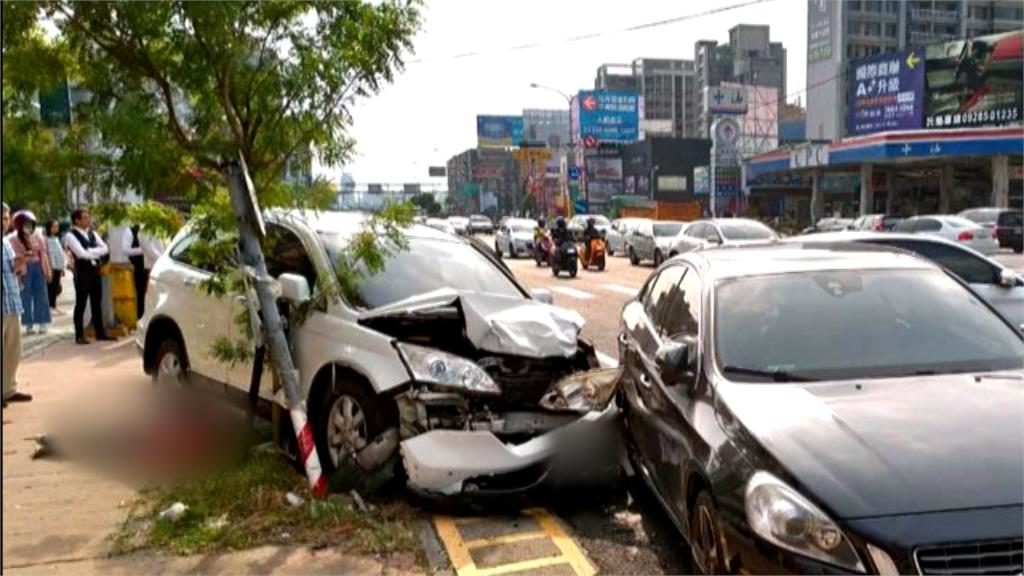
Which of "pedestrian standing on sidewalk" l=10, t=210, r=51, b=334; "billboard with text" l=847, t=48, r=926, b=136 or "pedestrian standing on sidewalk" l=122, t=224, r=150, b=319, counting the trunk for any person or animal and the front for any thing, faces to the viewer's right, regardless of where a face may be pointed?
"pedestrian standing on sidewalk" l=122, t=224, r=150, b=319

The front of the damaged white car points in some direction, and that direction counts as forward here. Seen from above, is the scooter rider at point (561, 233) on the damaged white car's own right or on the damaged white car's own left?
on the damaged white car's own left

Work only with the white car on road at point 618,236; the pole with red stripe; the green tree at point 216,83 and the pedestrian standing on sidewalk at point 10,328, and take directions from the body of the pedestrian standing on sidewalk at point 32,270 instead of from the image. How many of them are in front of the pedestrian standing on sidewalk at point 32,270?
3

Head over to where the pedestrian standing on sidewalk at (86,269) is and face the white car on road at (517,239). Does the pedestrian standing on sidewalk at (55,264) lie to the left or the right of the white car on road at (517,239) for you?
left

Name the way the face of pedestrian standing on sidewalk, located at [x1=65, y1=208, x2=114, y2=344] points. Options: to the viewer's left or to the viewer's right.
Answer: to the viewer's right

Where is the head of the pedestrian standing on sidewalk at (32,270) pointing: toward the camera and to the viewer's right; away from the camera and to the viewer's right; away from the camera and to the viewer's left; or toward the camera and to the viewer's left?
toward the camera and to the viewer's right
